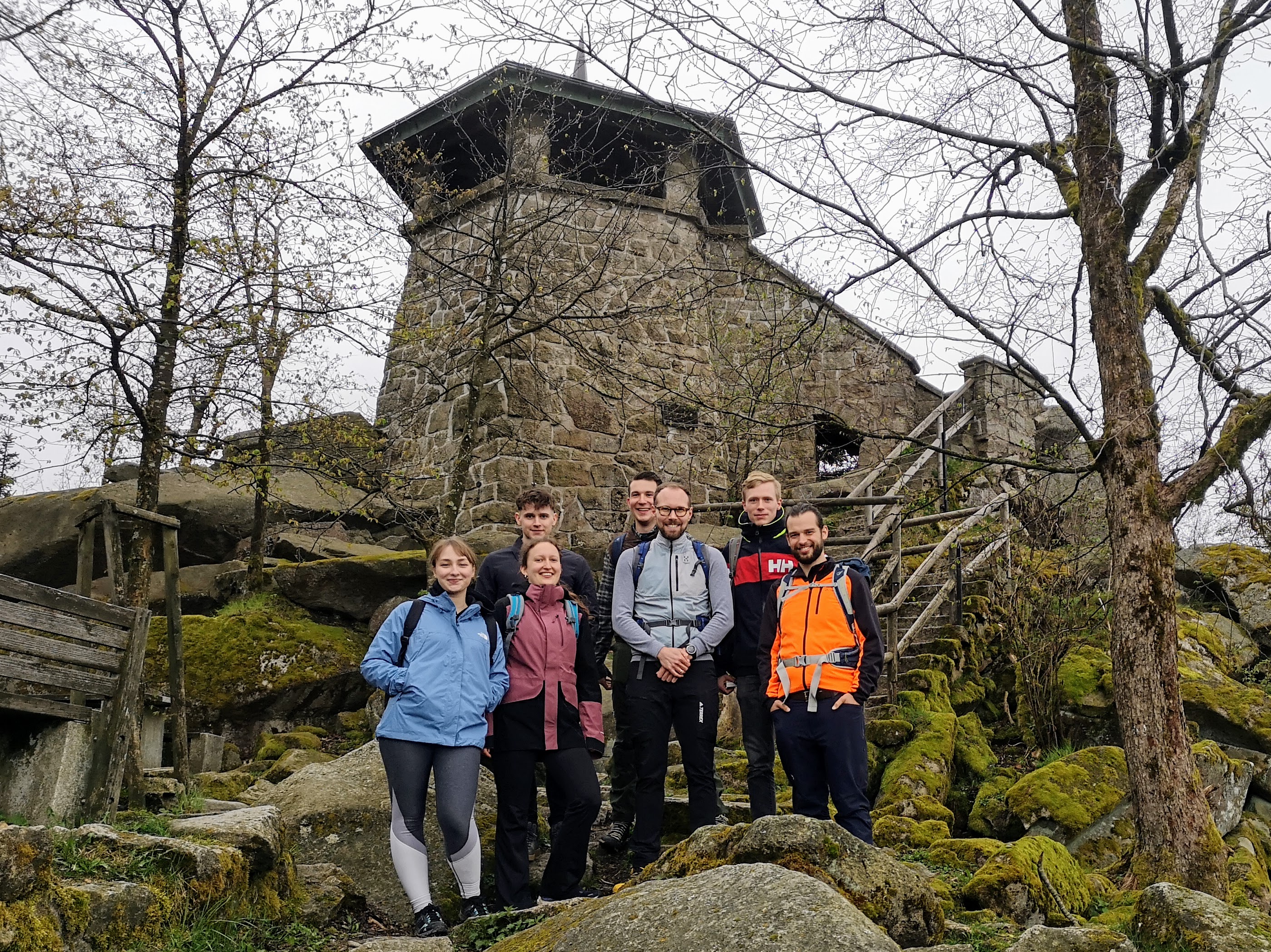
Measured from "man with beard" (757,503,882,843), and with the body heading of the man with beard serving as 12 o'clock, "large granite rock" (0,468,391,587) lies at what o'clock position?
The large granite rock is roughly at 3 o'clock from the man with beard.

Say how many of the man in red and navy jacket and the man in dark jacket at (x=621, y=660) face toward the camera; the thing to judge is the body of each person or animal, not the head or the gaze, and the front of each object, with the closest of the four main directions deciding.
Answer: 2

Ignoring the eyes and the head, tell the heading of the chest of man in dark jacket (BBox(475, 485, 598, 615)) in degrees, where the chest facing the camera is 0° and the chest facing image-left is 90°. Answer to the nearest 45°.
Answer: approximately 0°

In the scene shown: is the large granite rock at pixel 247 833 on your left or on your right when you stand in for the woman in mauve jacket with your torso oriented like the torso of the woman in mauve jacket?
on your right

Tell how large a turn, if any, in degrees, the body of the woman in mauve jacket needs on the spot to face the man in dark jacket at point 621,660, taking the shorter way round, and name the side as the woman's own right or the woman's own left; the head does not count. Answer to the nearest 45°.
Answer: approximately 135° to the woman's own left

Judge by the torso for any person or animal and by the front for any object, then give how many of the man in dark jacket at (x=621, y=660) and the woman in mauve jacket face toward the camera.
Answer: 2

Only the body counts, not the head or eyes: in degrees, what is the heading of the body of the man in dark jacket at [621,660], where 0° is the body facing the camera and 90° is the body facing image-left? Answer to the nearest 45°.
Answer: approximately 0°

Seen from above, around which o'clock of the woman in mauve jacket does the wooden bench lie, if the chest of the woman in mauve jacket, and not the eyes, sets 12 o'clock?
The wooden bench is roughly at 3 o'clock from the woman in mauve jacket.

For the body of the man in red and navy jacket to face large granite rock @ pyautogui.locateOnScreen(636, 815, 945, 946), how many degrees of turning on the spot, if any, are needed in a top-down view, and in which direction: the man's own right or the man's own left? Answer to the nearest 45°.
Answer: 0° — they already face it

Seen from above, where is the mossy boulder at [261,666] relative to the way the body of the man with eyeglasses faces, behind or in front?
behind
